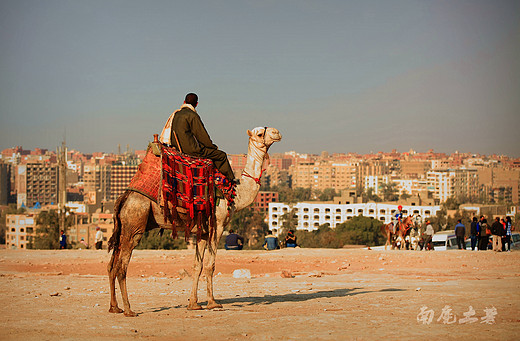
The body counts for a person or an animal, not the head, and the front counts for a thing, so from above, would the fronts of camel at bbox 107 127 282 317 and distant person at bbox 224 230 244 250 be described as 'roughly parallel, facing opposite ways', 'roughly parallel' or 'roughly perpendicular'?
roughly perpendicular

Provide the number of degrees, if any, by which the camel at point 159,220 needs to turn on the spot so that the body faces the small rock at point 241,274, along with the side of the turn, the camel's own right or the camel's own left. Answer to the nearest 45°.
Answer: approximately 90° to the camel's own left

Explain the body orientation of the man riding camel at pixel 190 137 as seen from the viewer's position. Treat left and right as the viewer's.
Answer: facing away from the viewer and to the right of the viewer

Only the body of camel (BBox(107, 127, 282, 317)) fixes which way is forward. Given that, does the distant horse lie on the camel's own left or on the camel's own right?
on the camel's own left

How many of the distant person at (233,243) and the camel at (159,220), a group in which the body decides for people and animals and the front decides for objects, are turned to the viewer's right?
1

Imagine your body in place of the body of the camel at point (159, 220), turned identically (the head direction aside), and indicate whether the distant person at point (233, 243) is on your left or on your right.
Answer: on your left

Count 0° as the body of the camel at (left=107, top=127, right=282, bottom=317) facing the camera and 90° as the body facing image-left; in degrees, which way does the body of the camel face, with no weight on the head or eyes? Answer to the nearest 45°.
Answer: approximately 270°
